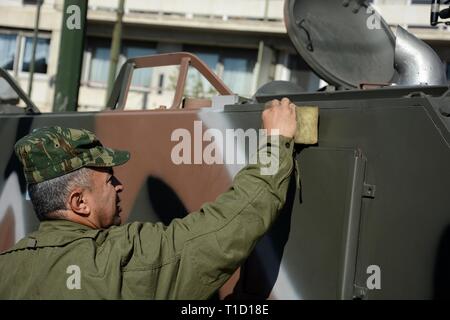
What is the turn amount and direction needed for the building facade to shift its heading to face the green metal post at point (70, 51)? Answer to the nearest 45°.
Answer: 0° — it already faces it

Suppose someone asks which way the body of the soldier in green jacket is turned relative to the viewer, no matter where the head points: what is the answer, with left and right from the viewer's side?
facing away from the viewer and to the right of the viewer

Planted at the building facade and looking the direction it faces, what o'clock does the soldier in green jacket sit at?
The soldier in green jacket is roughly at 12 o'clock from the building facade.

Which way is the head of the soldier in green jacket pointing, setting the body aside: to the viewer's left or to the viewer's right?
to the viewer's right

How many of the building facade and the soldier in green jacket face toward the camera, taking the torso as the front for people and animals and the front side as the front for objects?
1

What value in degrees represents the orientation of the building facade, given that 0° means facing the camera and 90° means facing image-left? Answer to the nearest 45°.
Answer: approximately 0°

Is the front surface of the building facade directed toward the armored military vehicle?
yes
